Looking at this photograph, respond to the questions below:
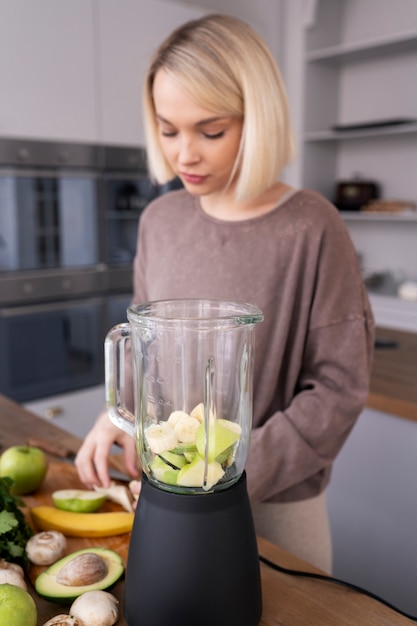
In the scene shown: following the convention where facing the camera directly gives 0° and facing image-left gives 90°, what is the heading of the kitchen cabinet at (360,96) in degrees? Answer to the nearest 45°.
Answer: approximately 45°

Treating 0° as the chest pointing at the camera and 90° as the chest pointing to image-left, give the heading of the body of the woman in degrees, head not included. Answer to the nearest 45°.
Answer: approximately 45°

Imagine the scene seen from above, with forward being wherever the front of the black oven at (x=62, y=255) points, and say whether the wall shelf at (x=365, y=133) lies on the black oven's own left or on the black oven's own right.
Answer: on the black oven's own left

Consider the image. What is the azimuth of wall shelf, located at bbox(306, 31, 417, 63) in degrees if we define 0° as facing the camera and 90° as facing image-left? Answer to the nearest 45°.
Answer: approximately 45°
